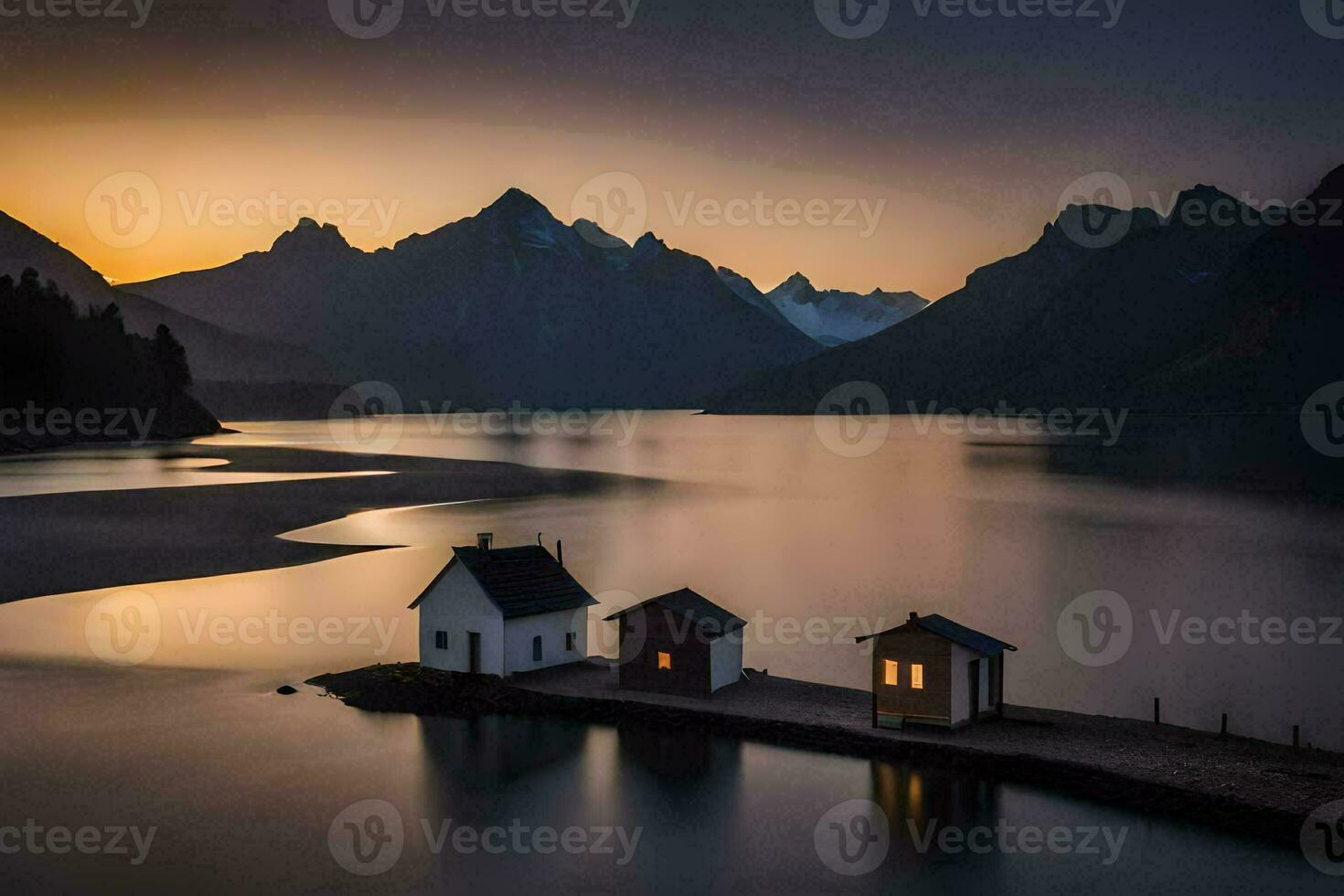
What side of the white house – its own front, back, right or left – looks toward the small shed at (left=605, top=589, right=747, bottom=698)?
left

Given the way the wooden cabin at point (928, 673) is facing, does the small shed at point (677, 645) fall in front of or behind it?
behind

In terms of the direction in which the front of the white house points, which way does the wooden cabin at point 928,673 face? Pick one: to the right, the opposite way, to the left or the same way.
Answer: to the left

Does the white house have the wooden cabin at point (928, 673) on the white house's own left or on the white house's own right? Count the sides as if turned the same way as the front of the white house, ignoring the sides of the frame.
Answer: on the white house's own left

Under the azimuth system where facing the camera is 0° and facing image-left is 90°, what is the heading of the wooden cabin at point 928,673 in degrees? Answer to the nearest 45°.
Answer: approximately 315°

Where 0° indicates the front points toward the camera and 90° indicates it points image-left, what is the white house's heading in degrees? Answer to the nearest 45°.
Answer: approximately 45°
